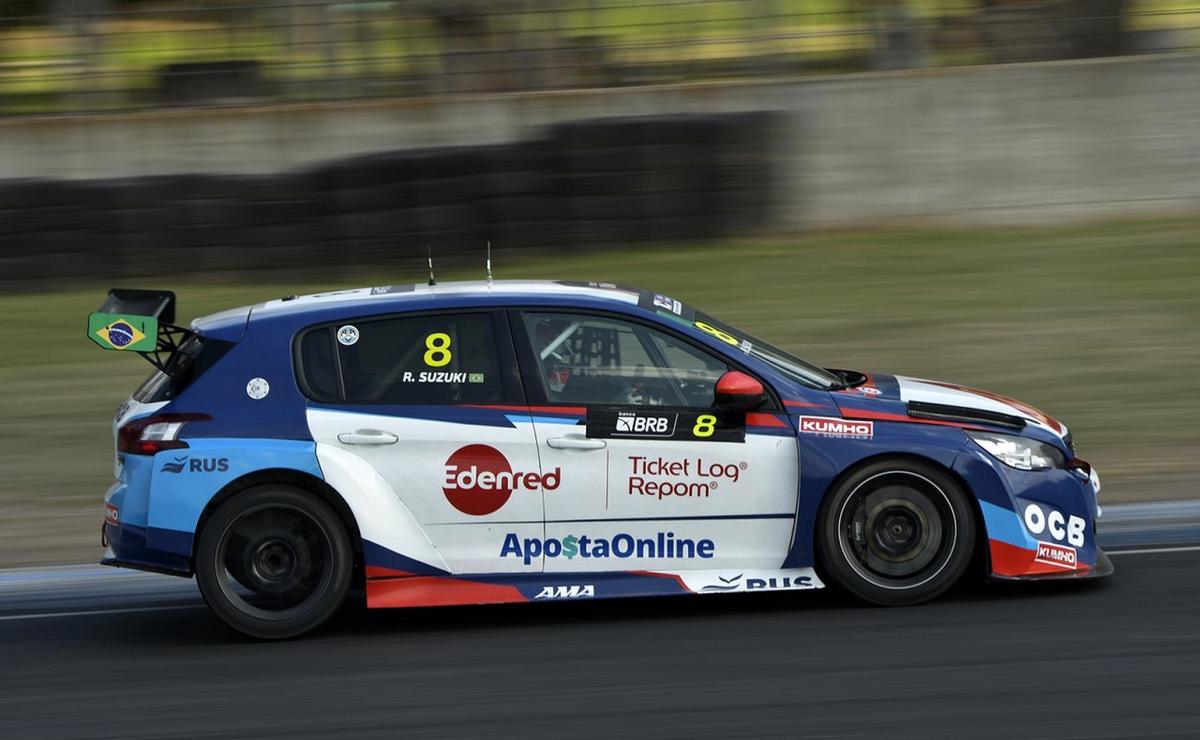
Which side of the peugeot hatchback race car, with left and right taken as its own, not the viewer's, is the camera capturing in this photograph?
right
